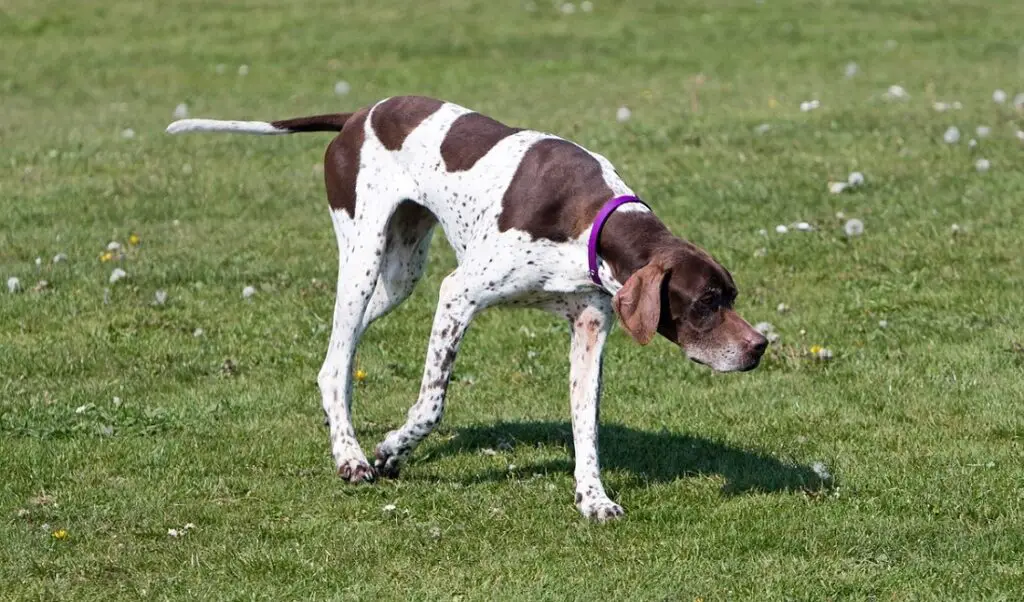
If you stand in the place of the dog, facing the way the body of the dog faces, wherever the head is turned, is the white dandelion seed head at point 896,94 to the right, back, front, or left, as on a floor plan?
left

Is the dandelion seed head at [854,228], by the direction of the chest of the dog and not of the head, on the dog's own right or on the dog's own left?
on the dog's own left

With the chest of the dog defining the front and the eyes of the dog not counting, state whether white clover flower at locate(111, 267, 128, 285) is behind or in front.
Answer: behind

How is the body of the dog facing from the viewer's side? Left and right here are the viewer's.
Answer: facing the viewer and to the right of the viewer

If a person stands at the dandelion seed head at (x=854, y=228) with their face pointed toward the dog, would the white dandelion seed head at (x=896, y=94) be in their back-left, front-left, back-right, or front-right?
back-right
